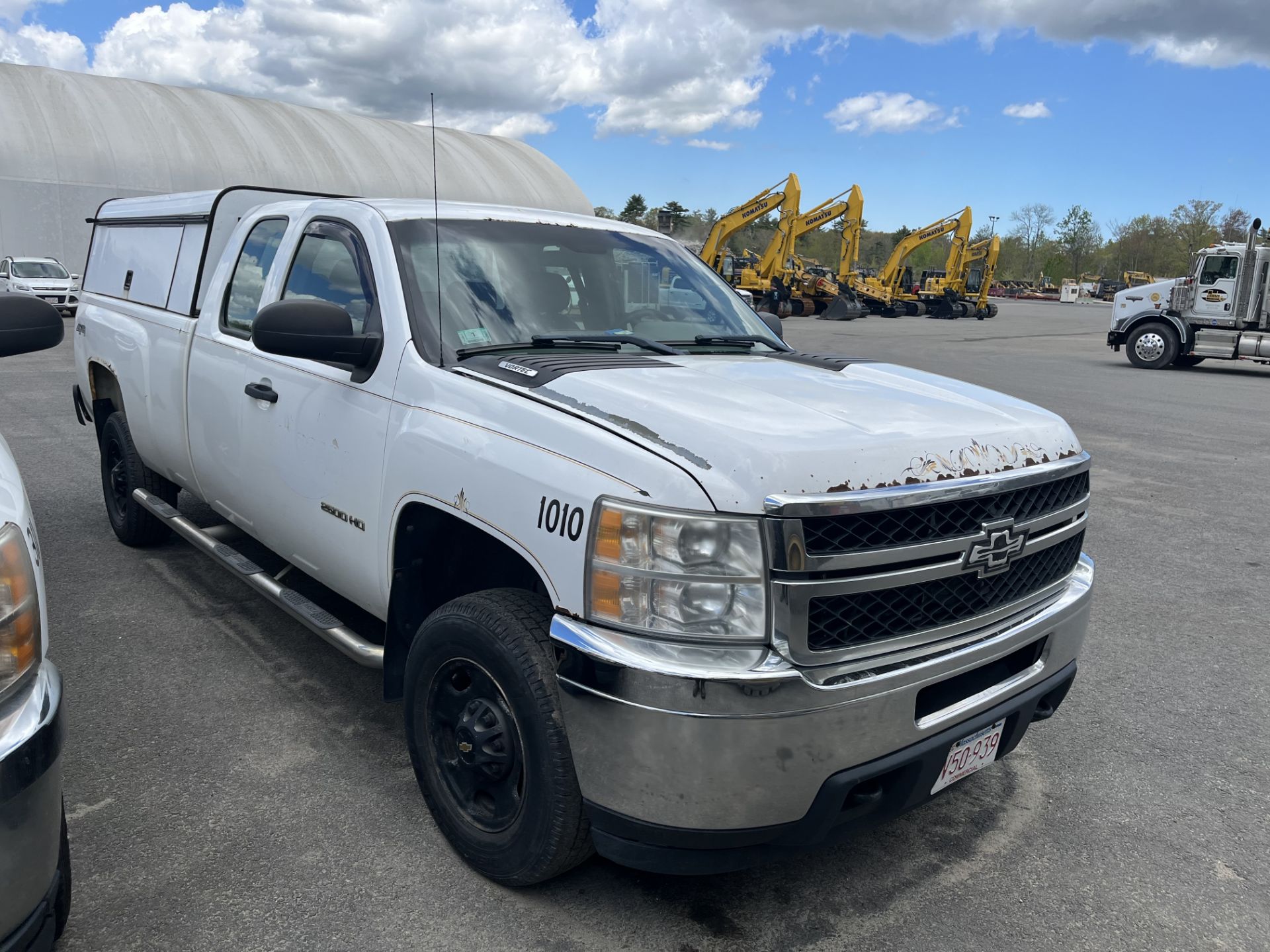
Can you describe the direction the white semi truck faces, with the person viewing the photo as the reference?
facing to the left of the viewer

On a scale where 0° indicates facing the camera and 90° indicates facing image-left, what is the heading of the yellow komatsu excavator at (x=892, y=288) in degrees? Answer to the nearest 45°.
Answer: approximately 315°

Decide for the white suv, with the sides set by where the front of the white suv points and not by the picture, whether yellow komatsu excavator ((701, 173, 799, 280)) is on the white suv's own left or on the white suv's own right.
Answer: on the white suv's own left

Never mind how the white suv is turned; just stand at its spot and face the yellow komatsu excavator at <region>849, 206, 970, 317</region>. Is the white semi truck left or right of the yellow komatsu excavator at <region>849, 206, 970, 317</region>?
right

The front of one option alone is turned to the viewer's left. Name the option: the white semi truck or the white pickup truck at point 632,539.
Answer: the white semi truck

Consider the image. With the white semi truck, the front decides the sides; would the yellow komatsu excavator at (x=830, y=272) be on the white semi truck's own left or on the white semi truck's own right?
on the white semi truck's own right

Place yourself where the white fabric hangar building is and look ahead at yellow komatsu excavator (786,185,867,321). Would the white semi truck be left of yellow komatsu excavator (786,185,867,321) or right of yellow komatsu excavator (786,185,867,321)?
right

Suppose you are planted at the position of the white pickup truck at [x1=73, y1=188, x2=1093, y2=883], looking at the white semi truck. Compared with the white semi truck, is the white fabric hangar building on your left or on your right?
left
